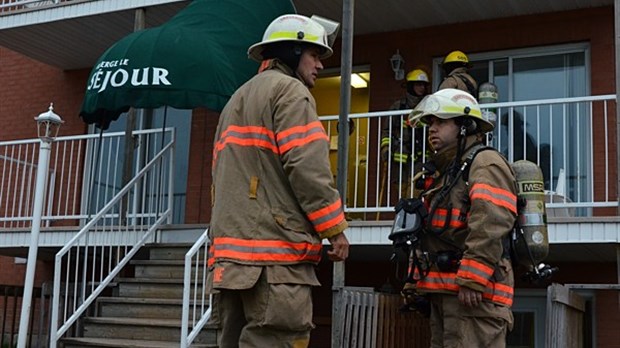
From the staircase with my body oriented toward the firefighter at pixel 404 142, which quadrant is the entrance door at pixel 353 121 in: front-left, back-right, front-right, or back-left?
front-left

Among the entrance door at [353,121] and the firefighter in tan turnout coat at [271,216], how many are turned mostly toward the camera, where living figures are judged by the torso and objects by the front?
1

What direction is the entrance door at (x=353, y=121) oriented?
toward the camera

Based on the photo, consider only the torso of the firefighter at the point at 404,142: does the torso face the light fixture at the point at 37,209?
no

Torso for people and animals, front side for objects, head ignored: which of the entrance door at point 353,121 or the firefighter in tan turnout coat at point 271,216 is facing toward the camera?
the entrance door

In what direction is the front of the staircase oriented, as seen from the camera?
facing the viewer

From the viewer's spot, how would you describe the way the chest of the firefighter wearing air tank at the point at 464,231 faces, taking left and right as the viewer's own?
facing the viewer and to the left of the viewer

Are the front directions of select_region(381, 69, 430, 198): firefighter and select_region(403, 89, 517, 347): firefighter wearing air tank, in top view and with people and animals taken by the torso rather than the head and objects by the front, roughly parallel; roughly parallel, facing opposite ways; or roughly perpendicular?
roughly perpendicular

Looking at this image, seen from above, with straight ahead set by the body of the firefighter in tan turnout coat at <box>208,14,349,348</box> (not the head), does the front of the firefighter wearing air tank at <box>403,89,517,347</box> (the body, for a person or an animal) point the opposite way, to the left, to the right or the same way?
the opposite way

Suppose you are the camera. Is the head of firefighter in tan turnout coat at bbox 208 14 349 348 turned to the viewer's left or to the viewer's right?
to the viewer's right

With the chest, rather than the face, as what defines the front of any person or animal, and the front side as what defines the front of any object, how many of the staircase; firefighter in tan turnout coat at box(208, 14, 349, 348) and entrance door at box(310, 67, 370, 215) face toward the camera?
2

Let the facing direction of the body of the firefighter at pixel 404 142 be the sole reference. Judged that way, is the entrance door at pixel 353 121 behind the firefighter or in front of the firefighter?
behind

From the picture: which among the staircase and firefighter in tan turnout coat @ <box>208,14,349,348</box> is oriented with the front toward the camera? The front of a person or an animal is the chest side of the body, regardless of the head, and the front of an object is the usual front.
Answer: the staircase

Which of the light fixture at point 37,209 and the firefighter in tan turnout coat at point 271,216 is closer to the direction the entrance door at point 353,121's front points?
the firefighter in tan turnout coat

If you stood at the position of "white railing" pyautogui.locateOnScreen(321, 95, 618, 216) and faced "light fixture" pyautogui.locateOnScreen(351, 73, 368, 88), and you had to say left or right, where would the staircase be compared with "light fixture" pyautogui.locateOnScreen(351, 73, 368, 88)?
left

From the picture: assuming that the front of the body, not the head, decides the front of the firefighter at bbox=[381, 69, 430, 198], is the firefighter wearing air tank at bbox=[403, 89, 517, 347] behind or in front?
in front
